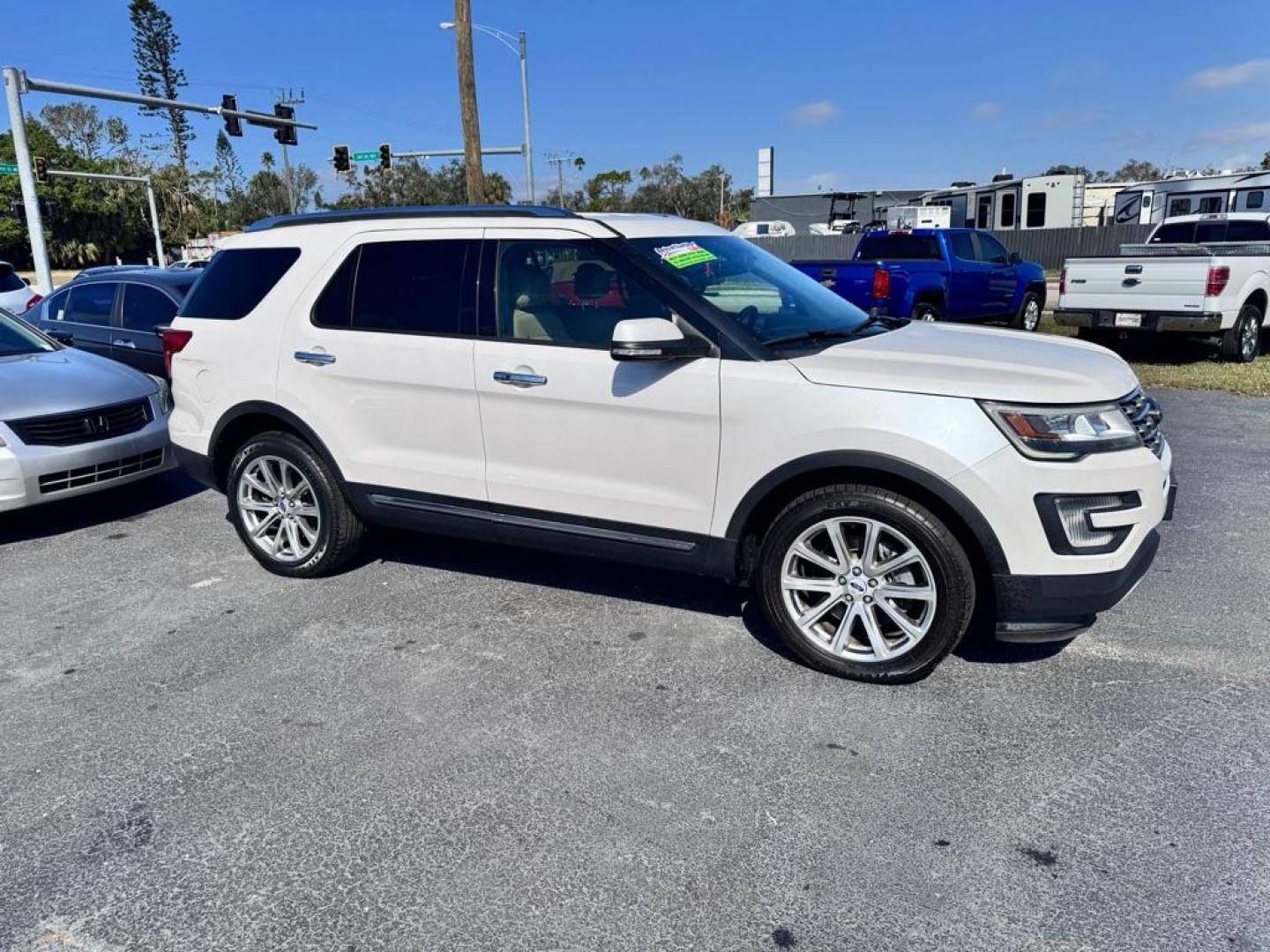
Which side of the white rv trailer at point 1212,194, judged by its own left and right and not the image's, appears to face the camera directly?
left

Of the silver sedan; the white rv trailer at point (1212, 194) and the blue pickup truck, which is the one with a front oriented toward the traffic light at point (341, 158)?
the white rv trailer

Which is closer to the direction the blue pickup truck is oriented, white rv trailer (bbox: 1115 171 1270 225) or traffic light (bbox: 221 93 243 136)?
the white rv trailer

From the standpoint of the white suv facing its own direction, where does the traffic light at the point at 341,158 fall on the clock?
The traffic light is roughly at 7 o'clock from the white suv.

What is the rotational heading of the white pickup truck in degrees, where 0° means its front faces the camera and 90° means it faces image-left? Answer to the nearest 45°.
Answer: approximately 225°

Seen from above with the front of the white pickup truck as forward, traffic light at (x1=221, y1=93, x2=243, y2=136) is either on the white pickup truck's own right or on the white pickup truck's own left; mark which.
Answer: on the white pickup truck's own left

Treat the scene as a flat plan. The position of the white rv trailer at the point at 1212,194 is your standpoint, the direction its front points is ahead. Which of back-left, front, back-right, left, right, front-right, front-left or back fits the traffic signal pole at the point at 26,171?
front-left

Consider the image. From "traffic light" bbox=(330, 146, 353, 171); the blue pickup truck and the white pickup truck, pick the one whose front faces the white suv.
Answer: the traffic light

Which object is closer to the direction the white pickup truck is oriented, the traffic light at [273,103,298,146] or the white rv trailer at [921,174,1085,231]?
the white rv trailer

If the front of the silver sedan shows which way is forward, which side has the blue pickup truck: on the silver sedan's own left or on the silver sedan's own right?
on the silver sedan's own left

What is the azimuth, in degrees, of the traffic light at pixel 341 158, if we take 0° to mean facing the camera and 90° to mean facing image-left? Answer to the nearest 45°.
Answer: approximately 0°

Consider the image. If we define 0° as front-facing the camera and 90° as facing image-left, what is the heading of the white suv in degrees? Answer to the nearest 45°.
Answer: approximately 315°

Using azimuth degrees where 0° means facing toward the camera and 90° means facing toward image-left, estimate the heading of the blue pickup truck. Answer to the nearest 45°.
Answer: approximately 225°
